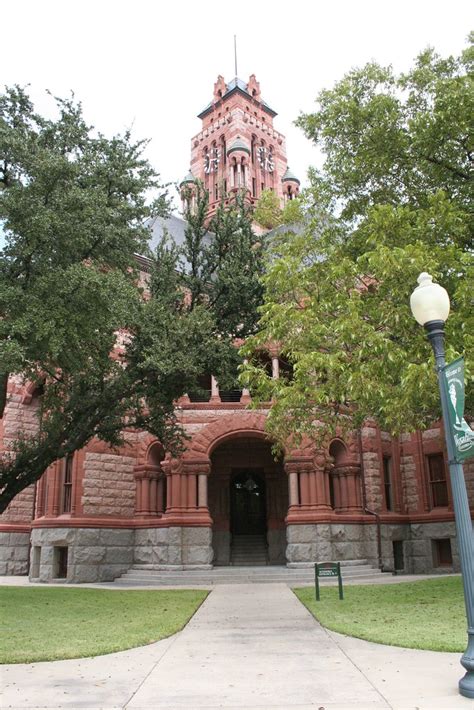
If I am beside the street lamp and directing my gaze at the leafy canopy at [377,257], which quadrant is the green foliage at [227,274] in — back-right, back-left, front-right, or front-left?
front-left

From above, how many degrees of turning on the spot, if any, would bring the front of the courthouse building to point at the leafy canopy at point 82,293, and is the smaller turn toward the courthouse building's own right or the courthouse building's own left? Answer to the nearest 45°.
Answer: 0° — it already faces it

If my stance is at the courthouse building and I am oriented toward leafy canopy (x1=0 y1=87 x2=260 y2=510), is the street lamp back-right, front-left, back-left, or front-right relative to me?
front-left

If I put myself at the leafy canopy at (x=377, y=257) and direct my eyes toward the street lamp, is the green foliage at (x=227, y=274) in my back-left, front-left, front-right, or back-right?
back-right

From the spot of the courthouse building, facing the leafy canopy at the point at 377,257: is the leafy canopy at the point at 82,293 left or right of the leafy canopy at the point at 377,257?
right

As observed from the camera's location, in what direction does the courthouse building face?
facing the viewer

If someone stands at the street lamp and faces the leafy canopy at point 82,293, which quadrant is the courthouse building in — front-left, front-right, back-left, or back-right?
front-right

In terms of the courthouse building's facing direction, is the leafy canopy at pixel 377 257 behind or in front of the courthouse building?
in front

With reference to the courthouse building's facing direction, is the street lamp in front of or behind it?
in front
